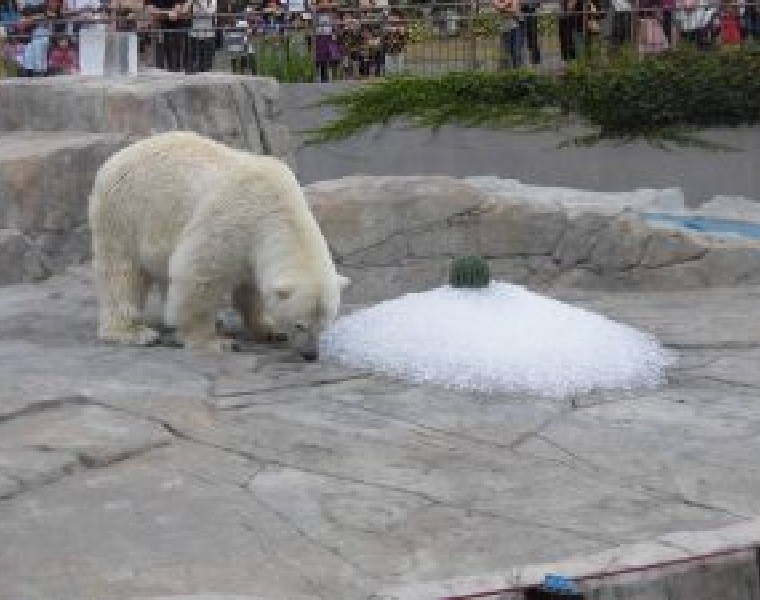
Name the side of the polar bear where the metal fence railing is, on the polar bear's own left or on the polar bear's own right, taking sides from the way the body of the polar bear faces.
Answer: on the polar bear's own left

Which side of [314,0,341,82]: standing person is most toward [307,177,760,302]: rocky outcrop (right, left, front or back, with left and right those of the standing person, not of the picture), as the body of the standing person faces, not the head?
front

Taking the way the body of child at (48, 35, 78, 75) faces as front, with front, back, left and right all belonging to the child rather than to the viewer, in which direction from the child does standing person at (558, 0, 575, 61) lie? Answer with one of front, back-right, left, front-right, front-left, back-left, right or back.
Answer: left

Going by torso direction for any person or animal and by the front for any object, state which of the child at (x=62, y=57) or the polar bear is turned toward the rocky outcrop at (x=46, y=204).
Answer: the child

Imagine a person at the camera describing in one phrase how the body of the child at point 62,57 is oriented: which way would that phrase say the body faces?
toward the camera

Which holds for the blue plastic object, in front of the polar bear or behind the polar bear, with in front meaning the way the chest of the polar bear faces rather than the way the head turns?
in front

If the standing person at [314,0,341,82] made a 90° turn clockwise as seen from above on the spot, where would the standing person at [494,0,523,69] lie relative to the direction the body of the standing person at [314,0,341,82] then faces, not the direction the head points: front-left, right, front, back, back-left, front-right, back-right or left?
back

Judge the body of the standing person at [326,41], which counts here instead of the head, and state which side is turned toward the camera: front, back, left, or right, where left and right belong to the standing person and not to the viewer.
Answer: front

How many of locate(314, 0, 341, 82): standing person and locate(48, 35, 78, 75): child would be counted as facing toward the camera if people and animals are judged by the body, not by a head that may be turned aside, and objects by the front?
2

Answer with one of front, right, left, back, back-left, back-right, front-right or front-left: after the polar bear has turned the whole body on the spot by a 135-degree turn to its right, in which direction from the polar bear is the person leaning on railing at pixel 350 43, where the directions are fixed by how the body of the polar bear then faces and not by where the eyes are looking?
right

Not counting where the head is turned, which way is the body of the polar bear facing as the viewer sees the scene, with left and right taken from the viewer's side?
facing the viewer and to the right of the viewer

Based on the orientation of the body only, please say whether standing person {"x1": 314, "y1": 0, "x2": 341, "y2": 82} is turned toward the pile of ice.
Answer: yes

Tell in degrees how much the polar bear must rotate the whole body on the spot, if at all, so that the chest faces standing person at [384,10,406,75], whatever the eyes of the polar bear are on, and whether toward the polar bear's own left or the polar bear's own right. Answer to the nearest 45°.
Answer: approximately 135° to the polar bear's own left
